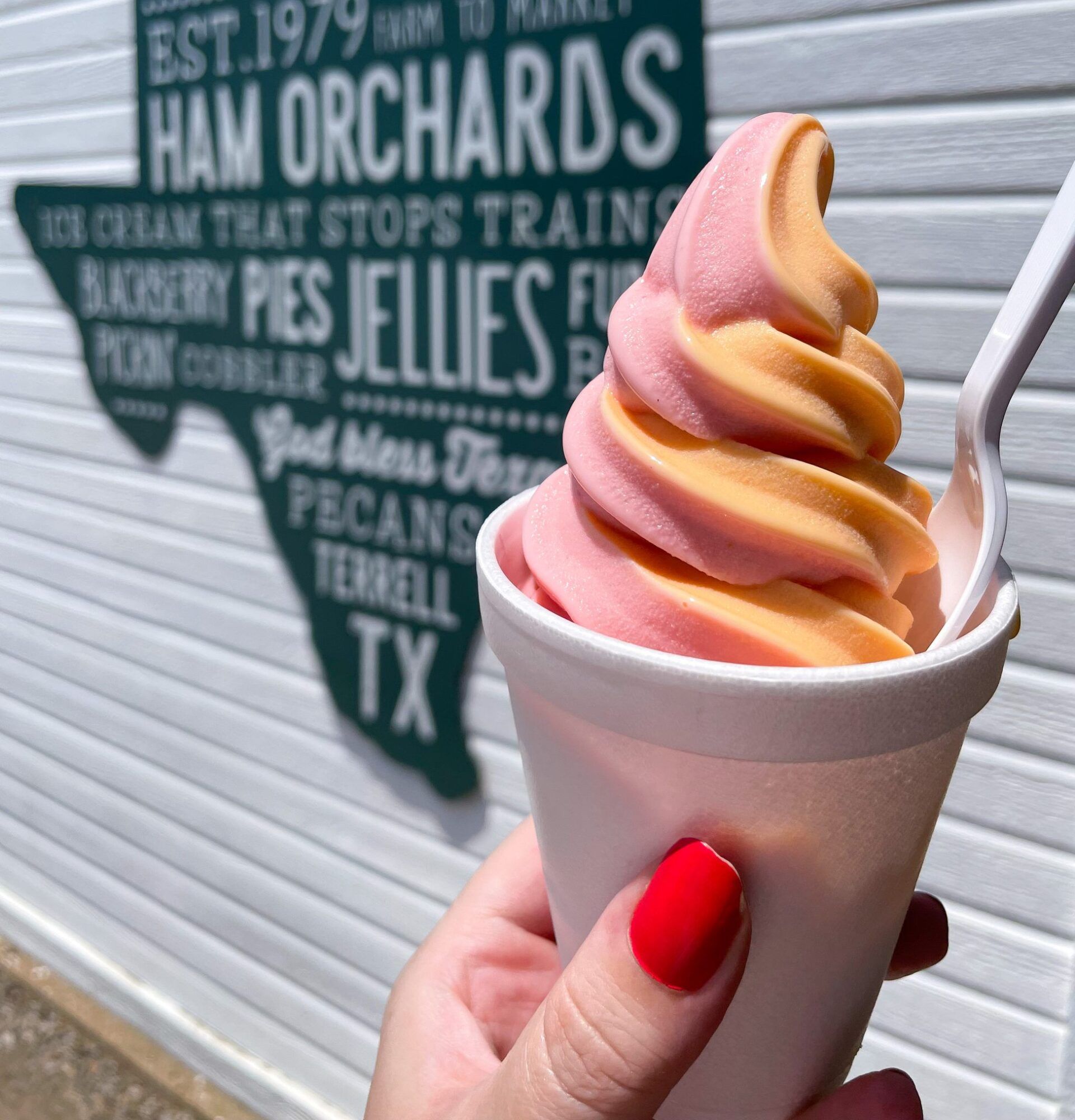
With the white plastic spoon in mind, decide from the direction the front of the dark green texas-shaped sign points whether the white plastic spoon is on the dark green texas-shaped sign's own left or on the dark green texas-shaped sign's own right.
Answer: on the dark green texas-shaped sign's own left

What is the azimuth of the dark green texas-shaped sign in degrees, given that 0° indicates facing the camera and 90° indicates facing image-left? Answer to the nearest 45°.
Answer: approximately 45°
